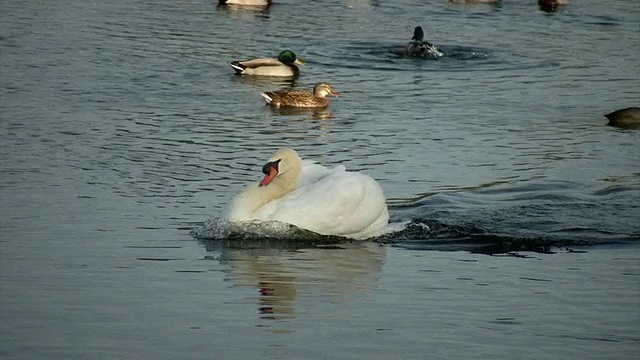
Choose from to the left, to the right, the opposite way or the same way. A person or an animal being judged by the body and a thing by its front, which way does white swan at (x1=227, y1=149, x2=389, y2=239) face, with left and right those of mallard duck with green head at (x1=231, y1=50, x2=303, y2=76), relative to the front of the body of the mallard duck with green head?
the opposite way

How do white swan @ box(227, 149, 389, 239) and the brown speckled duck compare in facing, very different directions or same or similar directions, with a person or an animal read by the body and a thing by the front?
very different directions

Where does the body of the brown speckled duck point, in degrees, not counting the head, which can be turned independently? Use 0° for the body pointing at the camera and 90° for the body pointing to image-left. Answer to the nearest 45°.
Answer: approximately 270°

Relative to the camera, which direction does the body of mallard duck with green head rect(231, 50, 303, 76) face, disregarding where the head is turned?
to the viewer's right

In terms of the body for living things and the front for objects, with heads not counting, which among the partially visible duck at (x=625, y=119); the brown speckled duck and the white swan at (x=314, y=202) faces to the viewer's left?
the white swan

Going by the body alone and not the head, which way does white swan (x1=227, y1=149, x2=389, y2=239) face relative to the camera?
to the viewer's left

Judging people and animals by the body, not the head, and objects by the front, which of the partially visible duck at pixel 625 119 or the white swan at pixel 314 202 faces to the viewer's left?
the white swan

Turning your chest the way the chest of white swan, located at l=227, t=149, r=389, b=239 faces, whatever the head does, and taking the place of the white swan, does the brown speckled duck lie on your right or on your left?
on your right
